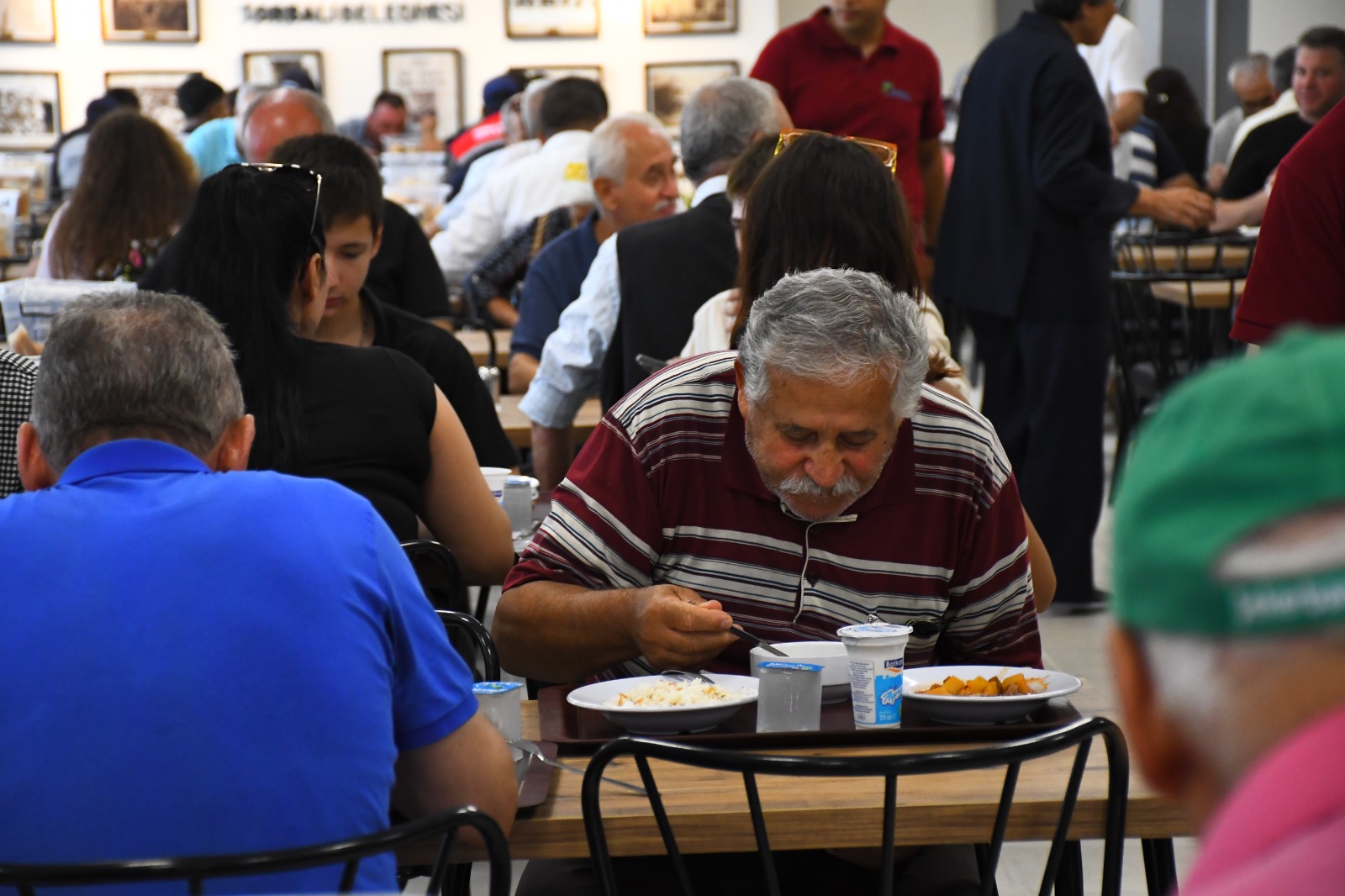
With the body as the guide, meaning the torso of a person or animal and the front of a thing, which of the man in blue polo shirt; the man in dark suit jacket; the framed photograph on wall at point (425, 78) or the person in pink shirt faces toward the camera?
the framed photograph on wall

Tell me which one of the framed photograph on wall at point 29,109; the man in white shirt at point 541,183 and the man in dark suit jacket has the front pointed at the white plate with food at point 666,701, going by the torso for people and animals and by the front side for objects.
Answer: the framed photograph on wall

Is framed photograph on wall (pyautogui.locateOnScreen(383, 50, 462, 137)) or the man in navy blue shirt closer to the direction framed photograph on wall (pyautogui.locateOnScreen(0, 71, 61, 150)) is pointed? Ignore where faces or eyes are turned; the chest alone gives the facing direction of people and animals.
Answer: the man in navy blue shirt

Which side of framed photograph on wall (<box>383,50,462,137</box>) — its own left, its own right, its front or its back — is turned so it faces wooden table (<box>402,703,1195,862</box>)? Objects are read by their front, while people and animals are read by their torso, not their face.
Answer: front

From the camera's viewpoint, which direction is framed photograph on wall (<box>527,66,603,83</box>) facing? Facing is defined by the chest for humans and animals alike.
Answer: toward the camera

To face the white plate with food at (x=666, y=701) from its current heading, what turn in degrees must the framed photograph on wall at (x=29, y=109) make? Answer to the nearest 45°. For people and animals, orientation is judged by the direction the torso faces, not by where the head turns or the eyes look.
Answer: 0° — it already faces it

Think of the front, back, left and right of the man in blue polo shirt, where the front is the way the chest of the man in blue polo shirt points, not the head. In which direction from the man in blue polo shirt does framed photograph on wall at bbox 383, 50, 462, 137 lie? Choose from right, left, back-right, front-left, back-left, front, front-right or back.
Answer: front

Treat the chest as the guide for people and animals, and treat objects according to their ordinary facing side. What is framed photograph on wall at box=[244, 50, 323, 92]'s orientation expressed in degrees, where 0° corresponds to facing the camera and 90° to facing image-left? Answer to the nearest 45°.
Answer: approximately 0°

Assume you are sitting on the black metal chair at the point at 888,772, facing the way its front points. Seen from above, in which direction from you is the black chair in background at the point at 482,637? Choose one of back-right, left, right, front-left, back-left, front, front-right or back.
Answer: front-left

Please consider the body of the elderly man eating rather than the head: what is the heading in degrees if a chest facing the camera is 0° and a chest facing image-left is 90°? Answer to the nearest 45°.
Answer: approximately 0°

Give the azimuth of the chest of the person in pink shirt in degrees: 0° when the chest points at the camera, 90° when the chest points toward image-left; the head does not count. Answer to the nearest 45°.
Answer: approximately 180°

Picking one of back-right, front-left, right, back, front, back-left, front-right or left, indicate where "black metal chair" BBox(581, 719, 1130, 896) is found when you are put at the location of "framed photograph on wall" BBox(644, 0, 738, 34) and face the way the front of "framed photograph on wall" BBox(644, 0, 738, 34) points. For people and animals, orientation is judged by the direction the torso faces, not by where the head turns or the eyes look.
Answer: front
